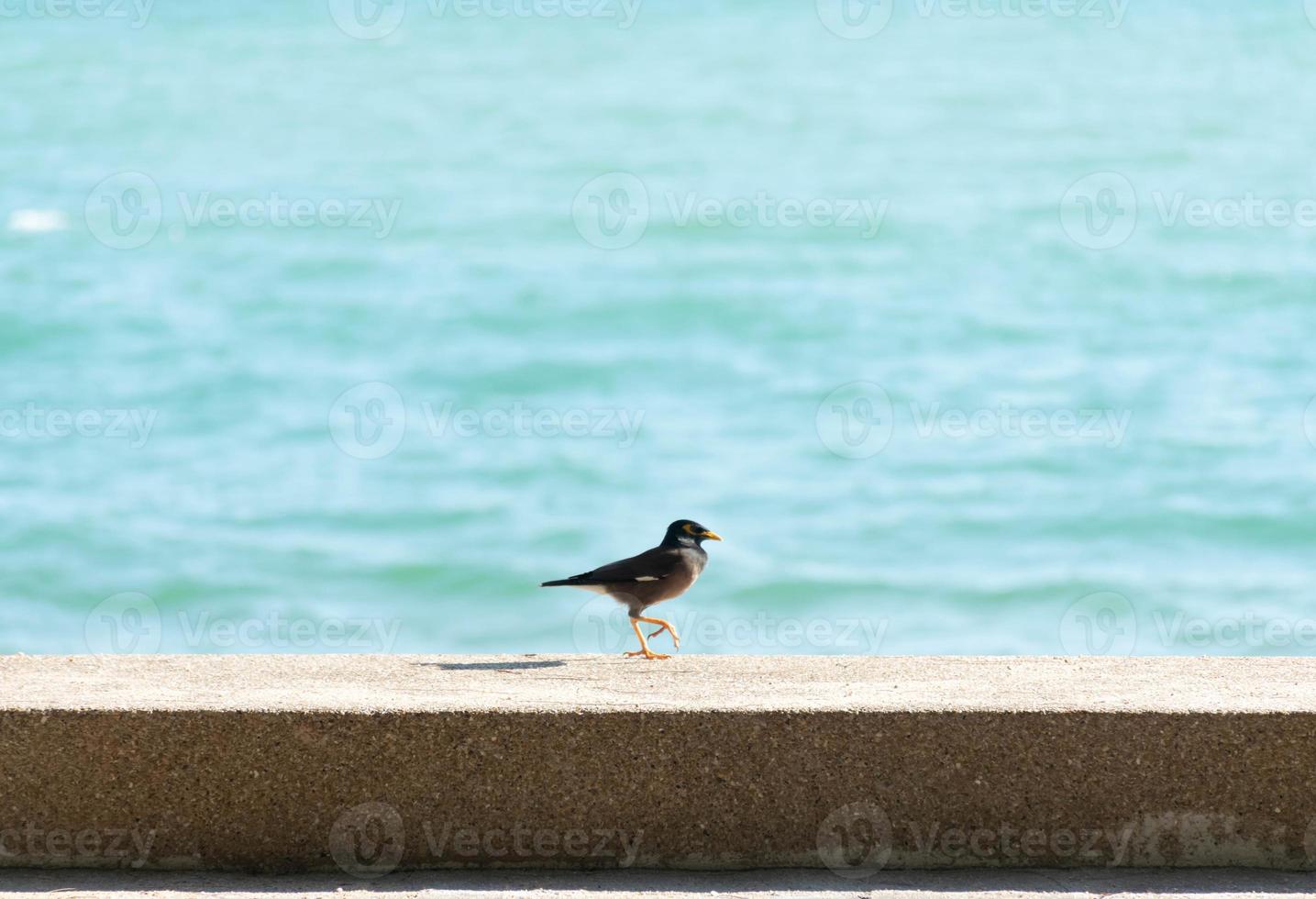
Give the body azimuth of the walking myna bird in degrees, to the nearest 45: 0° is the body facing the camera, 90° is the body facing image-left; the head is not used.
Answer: approximately 270°
